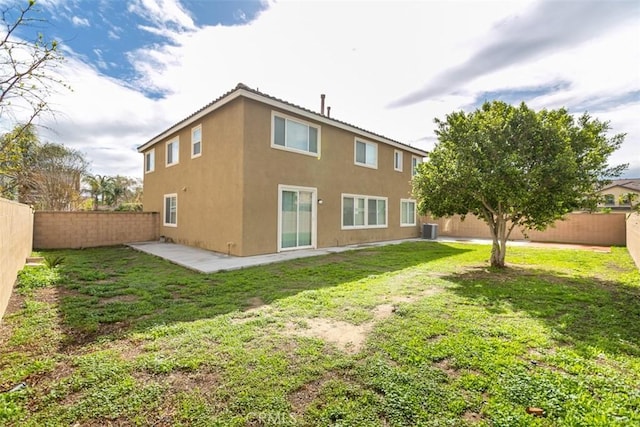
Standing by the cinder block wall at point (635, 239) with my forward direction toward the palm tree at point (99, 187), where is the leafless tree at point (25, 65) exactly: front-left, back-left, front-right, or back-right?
front-left

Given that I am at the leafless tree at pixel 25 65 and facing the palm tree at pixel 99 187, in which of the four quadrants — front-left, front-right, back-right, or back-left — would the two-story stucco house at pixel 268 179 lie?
front-right

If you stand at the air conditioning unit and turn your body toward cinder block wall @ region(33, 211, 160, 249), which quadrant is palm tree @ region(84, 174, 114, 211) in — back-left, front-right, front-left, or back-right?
front-right
